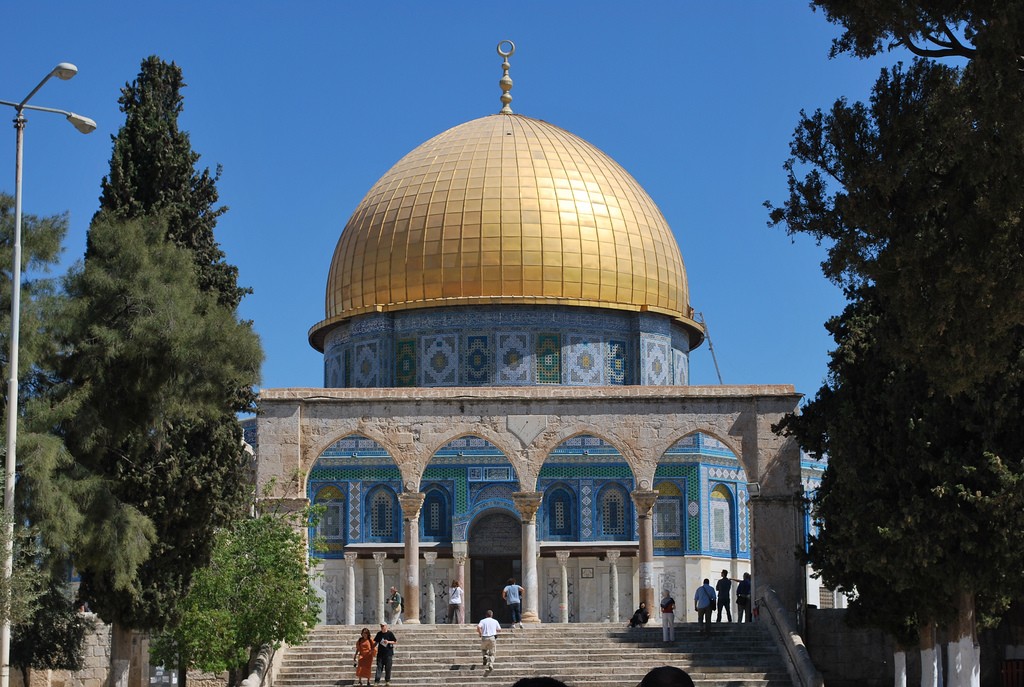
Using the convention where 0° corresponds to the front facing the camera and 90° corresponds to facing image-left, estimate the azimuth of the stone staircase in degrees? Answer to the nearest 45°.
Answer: approximately 0°

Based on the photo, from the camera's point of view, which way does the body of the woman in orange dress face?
toward the camera

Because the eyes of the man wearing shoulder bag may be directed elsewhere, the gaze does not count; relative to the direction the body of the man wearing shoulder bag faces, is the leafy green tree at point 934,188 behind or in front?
behind

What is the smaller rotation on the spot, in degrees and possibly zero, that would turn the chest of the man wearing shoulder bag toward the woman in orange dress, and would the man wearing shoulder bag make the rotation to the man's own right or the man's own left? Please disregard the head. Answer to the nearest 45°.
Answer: approximately 135° to the man's own left

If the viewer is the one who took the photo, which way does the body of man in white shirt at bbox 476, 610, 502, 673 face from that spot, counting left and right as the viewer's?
facing away from the viewer

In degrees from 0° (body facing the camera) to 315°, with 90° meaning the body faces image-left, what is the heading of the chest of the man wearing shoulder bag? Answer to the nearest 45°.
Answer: approximately 180°

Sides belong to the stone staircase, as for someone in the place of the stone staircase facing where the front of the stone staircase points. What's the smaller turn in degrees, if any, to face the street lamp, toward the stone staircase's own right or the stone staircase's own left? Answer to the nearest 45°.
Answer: approximately 45° to the stone staircase's own right

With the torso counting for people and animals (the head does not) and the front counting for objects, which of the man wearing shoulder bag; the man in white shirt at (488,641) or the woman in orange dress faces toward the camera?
the woman in orange dress

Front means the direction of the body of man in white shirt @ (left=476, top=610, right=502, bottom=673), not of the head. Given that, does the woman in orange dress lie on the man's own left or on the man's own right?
on the man's own left
